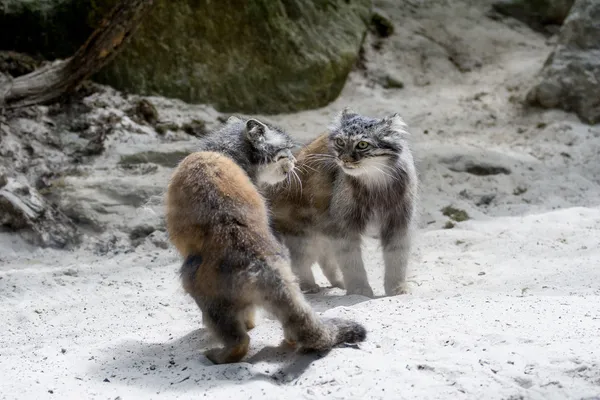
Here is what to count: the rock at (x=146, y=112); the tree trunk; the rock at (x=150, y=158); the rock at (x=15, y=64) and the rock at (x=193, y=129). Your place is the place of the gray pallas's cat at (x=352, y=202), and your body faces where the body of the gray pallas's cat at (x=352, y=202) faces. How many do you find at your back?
5

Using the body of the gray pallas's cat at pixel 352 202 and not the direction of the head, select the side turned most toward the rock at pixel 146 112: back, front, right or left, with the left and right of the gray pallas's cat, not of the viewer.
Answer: back

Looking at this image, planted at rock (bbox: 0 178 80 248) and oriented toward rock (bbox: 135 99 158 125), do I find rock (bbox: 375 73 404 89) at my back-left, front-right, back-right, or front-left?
front-right

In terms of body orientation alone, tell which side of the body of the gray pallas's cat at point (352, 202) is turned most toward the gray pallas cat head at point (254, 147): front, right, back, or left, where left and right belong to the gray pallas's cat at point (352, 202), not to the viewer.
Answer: right

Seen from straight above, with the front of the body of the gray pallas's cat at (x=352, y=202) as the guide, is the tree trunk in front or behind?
behind

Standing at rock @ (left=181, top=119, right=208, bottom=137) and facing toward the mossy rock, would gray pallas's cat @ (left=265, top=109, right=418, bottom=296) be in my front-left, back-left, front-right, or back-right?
back-right

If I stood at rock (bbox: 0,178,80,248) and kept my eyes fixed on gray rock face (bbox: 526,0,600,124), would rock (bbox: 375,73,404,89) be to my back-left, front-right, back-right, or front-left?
front-left

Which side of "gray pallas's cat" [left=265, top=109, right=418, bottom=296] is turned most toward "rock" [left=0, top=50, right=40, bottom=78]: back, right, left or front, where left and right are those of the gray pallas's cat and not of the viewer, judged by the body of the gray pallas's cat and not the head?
back

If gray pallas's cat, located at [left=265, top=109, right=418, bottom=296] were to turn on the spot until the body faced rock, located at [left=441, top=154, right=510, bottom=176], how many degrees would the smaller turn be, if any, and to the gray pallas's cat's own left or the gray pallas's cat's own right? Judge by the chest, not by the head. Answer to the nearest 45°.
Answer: approximately 90° to the gray pallas's cat's own left

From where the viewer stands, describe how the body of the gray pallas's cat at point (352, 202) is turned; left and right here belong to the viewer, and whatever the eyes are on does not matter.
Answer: facing the viewer and to the right of the viewer

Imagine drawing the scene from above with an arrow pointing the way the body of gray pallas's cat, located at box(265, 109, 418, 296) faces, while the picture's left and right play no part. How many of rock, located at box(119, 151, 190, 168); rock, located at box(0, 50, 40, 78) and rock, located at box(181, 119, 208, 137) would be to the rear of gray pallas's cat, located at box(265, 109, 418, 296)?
3

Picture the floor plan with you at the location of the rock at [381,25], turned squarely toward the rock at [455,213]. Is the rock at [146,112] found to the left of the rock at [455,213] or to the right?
right
